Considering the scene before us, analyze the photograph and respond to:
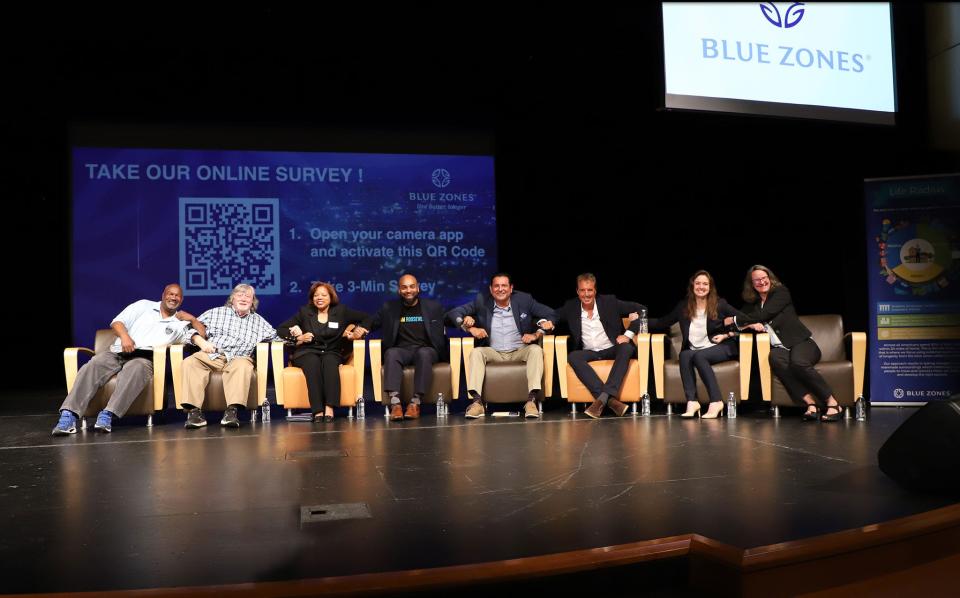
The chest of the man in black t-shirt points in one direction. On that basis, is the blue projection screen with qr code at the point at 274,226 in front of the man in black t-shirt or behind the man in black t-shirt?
behind

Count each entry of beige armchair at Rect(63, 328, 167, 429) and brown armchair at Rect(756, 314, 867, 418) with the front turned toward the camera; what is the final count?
2

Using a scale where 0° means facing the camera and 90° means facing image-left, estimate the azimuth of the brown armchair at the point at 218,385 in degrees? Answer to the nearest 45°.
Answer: approximately 0°
